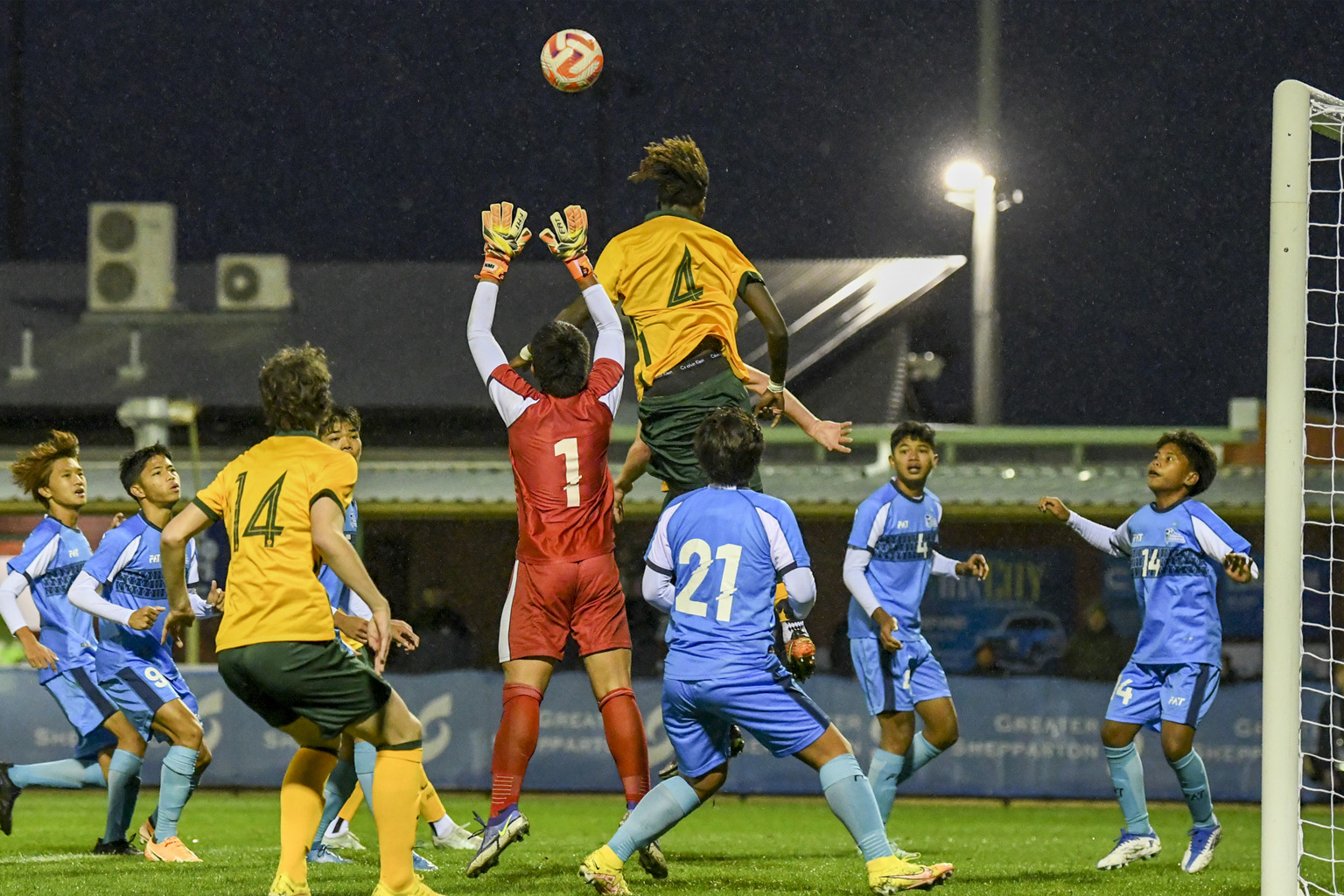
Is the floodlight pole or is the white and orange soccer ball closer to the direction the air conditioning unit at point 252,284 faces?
the white and orange soccer ball

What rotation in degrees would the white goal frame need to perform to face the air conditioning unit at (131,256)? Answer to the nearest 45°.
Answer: approximately 45° to its right

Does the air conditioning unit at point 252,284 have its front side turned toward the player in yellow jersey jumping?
yes

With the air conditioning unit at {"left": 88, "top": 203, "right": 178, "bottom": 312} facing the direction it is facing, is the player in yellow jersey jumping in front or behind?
in front

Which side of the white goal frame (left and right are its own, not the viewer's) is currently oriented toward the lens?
left

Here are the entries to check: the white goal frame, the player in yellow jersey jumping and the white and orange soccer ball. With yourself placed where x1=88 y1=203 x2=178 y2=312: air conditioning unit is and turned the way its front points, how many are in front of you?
3

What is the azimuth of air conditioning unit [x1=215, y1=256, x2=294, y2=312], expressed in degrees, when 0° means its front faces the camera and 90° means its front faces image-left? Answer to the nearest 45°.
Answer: approximately 0°

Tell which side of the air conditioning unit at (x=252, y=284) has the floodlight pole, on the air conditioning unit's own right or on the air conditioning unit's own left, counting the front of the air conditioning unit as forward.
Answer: on the air conditioning unit's own left

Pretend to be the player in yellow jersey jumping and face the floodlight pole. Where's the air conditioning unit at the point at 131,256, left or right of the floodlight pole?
left

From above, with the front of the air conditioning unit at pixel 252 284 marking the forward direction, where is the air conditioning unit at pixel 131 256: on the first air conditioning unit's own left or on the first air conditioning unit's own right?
on the first air conditioning unit's own right

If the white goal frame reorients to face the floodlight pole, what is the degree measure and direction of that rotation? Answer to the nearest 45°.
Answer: approximately 90° to its right
